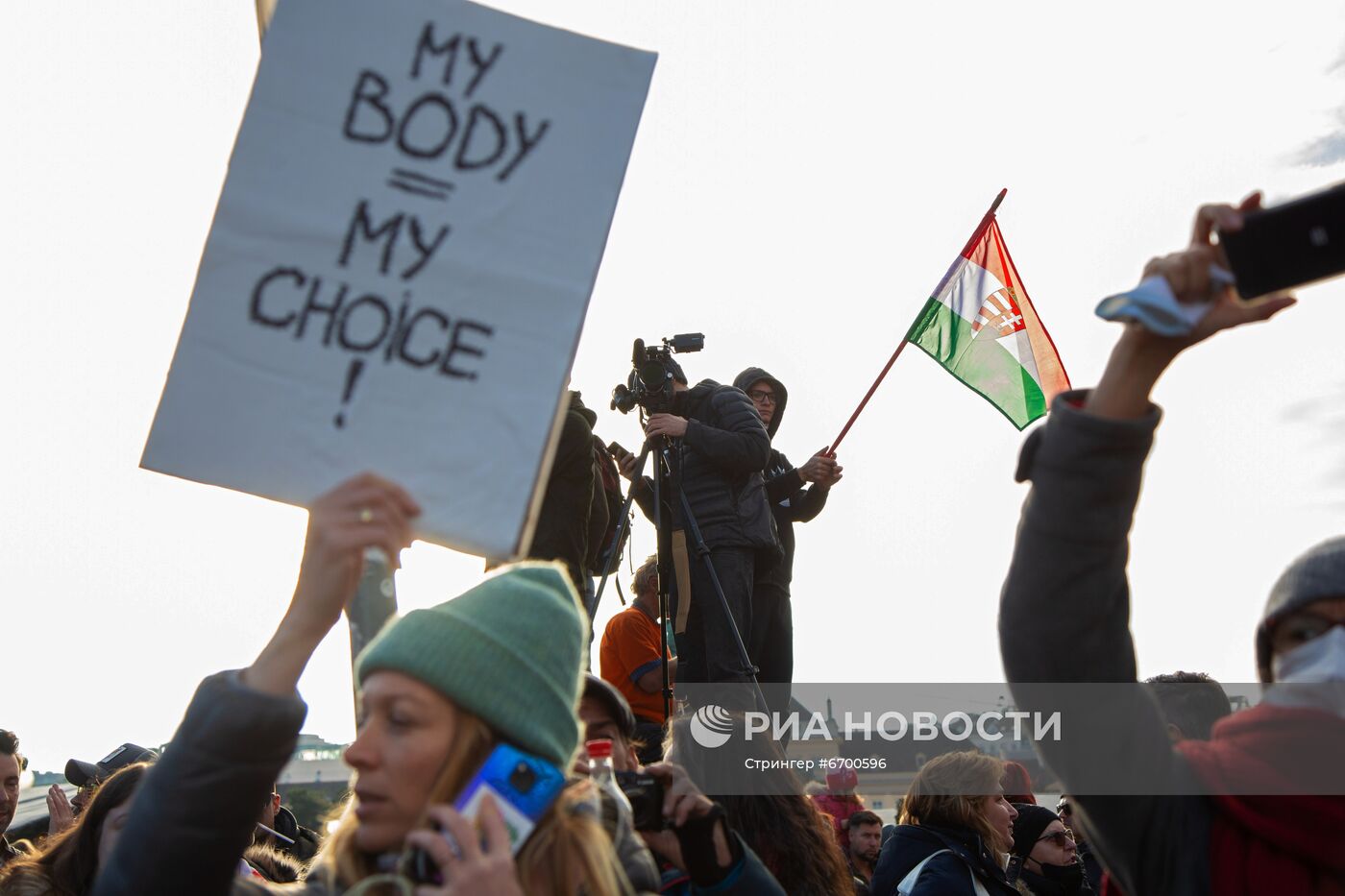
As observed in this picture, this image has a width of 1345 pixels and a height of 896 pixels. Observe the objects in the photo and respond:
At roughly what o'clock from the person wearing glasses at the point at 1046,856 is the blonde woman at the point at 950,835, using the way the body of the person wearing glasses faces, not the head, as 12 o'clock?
The blonde woman is roughly at 2 o'clock from the person wearing glasses.

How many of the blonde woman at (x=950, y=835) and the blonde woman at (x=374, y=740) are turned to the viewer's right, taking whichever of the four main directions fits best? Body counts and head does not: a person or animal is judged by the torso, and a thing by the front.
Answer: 1

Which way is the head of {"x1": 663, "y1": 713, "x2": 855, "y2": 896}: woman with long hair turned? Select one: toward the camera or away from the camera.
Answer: away from the camera

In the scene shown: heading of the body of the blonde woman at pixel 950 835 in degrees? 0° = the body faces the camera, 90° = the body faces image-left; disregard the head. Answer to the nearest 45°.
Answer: approximately 270°

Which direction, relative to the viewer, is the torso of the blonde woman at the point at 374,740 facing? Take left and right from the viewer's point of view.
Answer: facing the viewer and to the left of the viewer

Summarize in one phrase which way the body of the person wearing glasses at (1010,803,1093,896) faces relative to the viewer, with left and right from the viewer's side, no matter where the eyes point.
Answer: facing the viewer and to the right of the viewer

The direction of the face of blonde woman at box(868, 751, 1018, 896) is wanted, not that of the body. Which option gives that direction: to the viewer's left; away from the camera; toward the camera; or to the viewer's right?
to the viewer's right

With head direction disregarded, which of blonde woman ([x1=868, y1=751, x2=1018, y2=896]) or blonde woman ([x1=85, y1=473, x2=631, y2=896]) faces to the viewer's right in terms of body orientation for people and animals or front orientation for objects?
blonde woman ([x1=868, y1=751, x2=1018, y2=896])

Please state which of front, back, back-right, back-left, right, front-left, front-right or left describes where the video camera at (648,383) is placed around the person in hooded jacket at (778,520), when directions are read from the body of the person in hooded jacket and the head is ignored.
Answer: right
